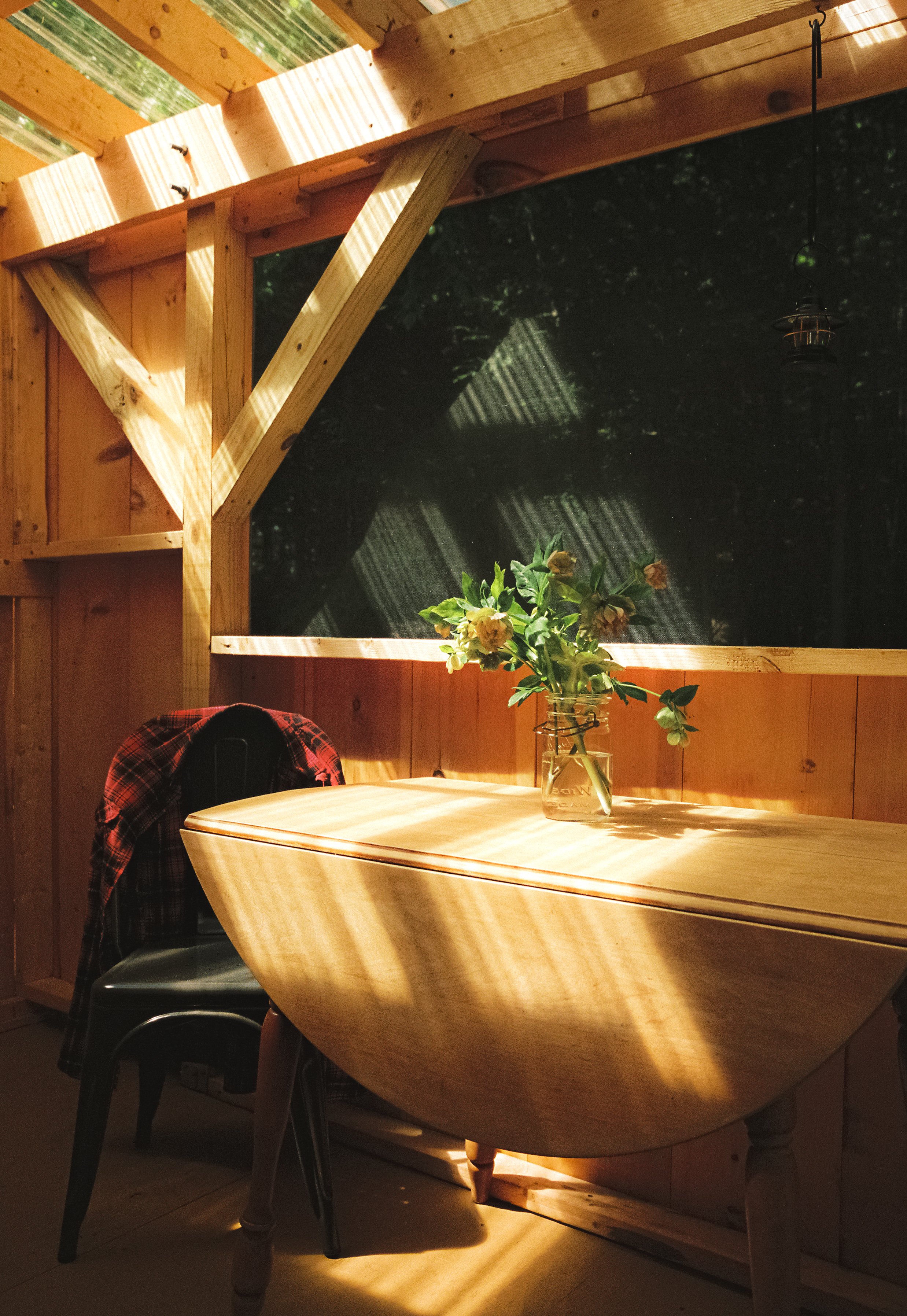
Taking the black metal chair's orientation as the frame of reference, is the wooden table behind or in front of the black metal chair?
in front

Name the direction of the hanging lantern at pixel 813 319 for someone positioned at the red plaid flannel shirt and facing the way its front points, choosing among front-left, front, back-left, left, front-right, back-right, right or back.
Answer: front-left

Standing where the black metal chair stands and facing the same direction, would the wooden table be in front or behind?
in front

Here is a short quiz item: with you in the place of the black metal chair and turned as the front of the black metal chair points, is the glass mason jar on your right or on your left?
on your left
